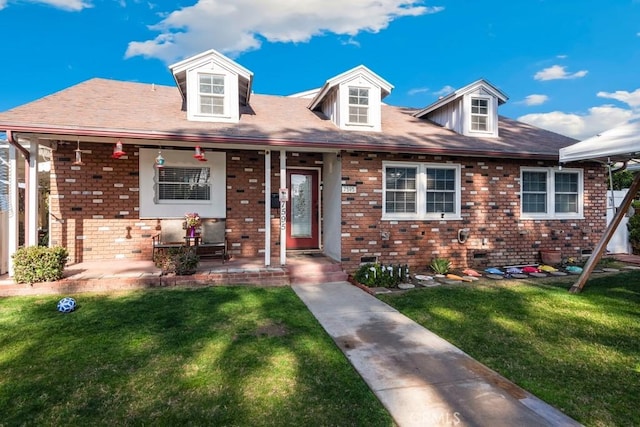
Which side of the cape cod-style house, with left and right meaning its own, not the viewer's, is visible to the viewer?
front

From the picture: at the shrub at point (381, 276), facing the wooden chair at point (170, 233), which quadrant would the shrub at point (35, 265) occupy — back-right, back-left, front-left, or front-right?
front-left

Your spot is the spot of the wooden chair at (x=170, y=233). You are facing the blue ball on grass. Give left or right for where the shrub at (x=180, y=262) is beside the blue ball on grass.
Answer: left

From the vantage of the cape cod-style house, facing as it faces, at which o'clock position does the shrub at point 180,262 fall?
The shrub is roughly at 2 o'clock from the cape cod-style house.

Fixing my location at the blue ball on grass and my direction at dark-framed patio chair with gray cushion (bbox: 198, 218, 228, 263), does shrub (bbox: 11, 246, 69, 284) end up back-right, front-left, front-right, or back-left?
front-left

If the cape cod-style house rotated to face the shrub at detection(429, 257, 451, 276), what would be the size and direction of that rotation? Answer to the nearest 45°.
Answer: approximately 90° to its left

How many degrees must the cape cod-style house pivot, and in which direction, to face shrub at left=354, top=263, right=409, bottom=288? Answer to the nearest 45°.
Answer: approximately 45° to its left
